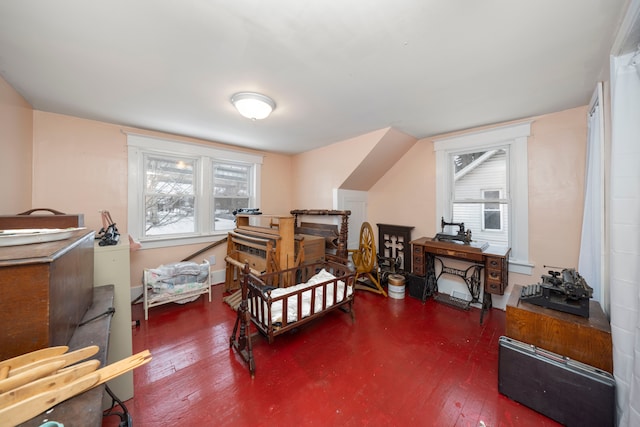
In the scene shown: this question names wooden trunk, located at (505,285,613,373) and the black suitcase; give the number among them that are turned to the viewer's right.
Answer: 0

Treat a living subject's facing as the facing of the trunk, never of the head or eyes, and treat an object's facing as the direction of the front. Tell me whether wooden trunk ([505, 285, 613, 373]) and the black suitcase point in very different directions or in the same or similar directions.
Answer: same or similar directions

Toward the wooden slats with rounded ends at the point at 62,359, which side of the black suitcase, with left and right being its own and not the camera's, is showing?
front

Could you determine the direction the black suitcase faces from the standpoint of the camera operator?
facing the viewer and to the left of the viewer
